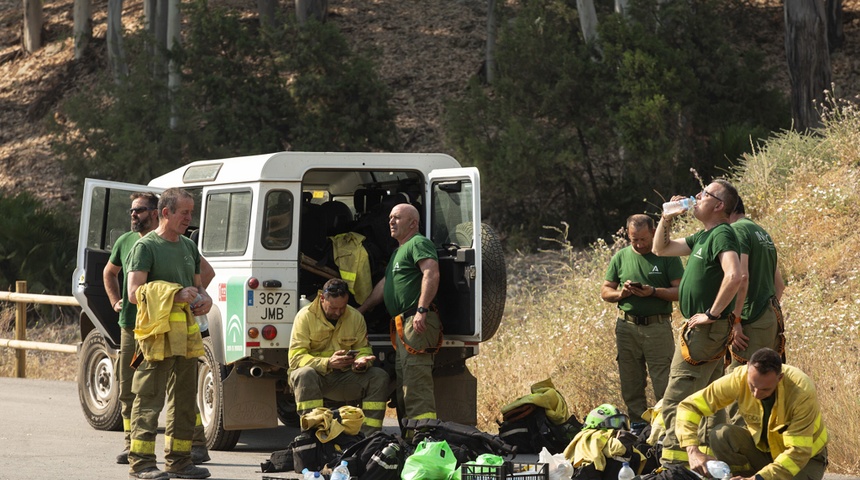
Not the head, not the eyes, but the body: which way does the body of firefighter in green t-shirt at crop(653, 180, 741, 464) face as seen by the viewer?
to the viewer's left

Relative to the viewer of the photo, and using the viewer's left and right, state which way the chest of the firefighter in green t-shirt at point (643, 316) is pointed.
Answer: facing the viewer

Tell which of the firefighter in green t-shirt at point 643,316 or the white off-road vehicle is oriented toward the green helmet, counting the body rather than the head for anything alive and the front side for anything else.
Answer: the firefighter in green t-shirt

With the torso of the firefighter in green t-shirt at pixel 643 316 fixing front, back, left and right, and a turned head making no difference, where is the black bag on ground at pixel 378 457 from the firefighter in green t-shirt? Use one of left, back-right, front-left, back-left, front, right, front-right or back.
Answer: front-right

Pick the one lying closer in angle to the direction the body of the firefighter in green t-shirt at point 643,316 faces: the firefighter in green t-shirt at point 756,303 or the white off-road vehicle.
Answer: the firefighter in green t-shirt

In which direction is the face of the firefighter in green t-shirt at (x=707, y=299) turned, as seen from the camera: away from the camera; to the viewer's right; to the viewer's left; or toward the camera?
to the viewer's left

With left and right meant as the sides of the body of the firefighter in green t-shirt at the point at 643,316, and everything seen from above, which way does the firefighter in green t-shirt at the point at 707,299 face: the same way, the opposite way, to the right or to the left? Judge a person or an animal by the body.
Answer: to the right

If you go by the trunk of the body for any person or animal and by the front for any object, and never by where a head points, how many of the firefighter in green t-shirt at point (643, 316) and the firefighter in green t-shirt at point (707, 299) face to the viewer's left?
1

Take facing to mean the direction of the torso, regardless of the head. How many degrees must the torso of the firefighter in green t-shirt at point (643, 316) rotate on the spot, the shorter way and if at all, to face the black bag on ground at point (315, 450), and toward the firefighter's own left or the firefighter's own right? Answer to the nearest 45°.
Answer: approximately 45° to the firefighter's own right

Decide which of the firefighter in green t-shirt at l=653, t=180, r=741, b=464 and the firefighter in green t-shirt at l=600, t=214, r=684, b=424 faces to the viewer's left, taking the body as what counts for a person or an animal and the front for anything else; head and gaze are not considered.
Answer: the firefighter in green t-shirt at l=653, t=180, r=741, b=464

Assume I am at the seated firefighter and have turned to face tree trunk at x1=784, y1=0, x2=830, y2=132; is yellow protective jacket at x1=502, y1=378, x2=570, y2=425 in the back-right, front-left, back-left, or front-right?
front-right

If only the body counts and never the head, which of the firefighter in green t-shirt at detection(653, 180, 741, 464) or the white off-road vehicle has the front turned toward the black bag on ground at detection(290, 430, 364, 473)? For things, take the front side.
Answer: the firefighter in green t-shirt

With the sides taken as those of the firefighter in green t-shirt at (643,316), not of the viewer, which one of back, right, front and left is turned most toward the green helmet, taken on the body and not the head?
front

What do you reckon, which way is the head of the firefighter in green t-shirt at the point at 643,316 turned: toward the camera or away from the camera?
toward the camera

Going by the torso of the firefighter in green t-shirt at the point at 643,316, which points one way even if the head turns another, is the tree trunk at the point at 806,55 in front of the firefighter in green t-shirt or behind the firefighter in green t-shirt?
behind

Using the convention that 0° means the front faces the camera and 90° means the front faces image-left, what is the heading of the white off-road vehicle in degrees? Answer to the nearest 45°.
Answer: approximately 135°
